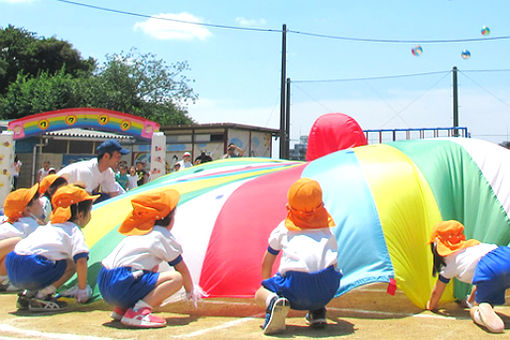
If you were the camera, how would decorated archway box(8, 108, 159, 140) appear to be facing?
facing the viewer

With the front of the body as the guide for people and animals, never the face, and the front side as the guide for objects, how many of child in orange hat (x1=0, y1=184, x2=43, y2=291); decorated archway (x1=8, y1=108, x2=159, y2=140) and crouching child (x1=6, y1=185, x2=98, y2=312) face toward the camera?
1

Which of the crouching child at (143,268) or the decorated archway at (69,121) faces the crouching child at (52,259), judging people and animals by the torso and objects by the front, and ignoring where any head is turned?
the decorated archway

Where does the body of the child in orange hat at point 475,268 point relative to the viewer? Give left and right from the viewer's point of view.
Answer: facing away from the viewer and to the left of the viewer

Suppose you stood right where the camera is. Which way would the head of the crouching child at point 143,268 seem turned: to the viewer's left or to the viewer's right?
to the viewer's right

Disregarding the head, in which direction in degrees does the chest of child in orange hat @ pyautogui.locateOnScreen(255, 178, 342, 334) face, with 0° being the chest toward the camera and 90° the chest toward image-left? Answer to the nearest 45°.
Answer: approximately 180°

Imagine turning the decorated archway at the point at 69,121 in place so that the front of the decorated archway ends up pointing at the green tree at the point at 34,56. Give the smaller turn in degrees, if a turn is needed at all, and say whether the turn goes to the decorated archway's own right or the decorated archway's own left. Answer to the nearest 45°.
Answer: approximately 180°

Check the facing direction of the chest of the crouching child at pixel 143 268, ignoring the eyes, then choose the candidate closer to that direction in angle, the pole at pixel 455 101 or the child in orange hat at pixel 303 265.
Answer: the pole

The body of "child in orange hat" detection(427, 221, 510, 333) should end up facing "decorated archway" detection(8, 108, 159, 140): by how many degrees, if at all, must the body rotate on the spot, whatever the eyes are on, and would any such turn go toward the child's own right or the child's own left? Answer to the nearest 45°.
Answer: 0° — they already face it

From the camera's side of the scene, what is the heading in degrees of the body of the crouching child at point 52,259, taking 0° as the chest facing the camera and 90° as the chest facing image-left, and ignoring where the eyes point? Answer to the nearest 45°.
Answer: approximately 270°

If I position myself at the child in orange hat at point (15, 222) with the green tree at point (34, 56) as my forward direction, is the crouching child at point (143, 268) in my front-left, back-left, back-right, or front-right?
back-right

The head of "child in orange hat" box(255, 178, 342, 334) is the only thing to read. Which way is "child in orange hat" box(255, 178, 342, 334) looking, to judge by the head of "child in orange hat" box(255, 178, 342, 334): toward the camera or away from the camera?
away from the camera

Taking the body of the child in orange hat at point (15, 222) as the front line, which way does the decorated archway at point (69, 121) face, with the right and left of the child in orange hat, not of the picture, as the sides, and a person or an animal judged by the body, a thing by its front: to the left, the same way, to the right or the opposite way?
to the right

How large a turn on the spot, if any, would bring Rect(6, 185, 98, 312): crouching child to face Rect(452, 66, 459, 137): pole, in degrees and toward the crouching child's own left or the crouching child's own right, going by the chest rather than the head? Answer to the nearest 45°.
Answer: approximately 45° to the crouching child's own left

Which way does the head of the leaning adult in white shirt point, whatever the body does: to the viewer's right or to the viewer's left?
to the viewer's right

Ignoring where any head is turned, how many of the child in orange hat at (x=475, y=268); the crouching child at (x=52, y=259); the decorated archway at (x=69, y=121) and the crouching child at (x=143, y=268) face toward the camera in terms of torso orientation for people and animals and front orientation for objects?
1

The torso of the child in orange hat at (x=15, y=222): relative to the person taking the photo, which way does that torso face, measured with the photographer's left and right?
facing to the right of the viewer

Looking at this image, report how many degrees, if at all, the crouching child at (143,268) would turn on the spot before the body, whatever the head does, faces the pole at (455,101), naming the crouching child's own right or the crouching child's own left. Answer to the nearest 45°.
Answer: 0° — they already face it

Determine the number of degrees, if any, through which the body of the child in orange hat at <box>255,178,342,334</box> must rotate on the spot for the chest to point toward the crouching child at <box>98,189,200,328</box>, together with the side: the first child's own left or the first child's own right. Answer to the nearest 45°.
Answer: approximately 90° to the first child's own left
